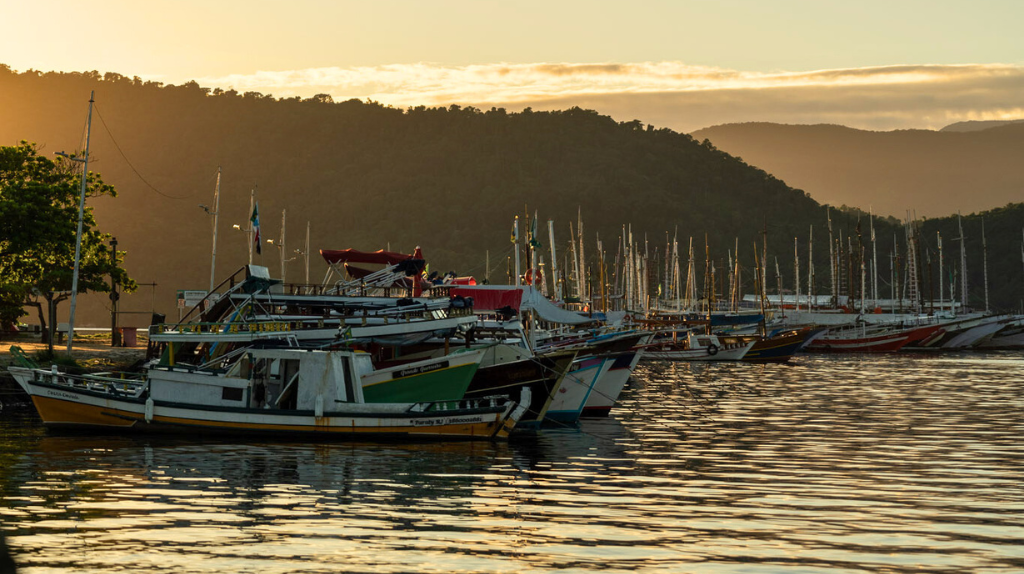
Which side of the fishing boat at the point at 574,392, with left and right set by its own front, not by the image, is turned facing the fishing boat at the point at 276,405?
right

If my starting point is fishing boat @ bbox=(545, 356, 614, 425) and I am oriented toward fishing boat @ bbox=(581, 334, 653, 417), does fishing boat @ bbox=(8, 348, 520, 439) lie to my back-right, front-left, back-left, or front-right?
back-left

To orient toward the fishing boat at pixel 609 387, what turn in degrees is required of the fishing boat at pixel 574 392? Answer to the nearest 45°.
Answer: approximately 90° to its left

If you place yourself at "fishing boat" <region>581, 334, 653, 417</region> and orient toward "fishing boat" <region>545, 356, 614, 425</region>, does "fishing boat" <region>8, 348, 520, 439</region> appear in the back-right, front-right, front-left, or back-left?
front-right

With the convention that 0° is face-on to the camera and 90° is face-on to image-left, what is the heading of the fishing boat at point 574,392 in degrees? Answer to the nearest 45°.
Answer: approximately 315°
